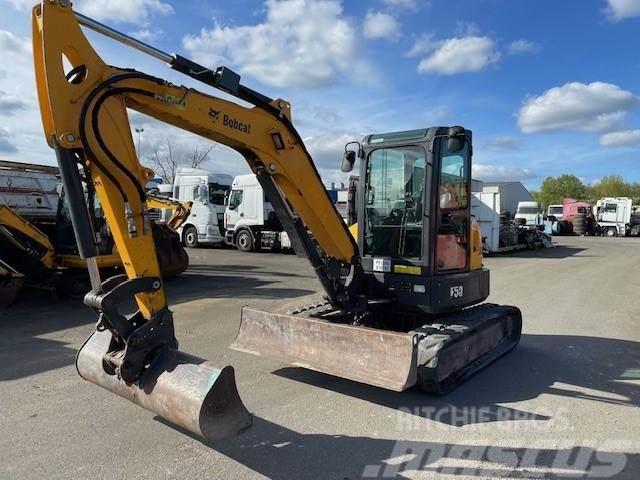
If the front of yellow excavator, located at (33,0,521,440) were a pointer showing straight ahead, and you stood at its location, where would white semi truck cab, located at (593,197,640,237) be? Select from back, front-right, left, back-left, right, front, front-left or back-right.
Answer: back

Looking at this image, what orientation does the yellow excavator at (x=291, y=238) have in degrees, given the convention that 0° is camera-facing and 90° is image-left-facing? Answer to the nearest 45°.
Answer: approximately 45°

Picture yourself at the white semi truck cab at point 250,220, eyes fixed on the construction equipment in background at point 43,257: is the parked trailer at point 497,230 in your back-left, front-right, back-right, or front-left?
back-left

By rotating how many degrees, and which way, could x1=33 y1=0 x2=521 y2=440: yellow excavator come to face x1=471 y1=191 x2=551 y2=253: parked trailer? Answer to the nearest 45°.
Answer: approximately 180°

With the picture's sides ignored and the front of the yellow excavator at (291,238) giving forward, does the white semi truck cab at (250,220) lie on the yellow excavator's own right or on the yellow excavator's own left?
on the yellow excavator's own right

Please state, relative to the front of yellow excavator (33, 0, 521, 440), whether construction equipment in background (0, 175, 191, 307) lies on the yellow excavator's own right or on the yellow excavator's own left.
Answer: on the yellow excavator's own right
